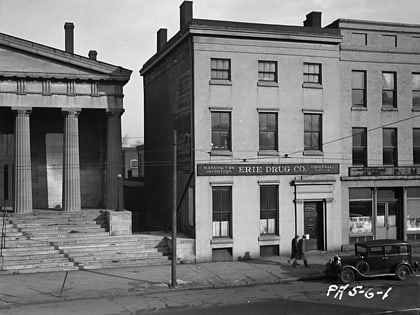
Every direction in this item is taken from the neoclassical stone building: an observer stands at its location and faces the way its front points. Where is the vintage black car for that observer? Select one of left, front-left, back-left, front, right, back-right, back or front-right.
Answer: front-left

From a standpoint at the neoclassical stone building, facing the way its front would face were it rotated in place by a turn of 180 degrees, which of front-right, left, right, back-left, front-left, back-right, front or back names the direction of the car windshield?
back-right

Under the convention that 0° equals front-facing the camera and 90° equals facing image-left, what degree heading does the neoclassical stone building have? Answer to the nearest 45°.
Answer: approximately 0°
